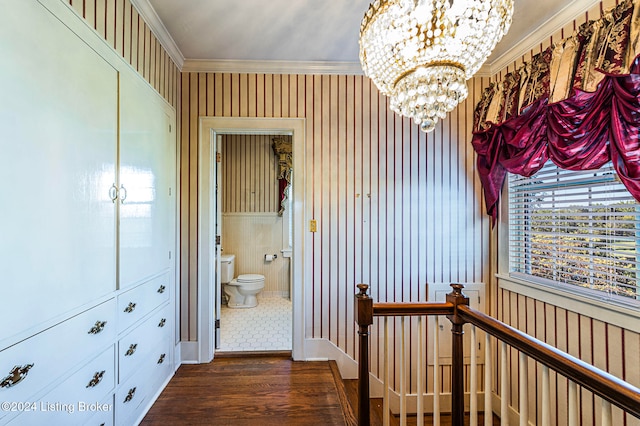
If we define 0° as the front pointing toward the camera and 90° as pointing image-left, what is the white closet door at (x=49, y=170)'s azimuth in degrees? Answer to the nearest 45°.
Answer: approximately 315°

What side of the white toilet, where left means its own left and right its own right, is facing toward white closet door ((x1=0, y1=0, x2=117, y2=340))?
right

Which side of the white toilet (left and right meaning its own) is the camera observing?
right

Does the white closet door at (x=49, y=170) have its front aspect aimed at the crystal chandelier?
yes

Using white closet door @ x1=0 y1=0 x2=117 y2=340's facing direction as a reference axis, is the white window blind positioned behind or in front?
in front

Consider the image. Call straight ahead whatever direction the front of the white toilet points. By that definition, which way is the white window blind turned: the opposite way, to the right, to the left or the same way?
the opposite way

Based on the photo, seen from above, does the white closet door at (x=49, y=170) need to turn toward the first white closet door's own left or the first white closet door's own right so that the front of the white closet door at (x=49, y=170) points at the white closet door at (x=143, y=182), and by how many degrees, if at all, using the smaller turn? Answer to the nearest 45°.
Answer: approximately 90° to the first white closet door's own left

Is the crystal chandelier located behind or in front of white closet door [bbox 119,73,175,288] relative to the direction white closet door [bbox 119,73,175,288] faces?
in front

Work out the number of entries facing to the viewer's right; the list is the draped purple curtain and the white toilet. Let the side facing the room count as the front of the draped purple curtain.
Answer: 1
